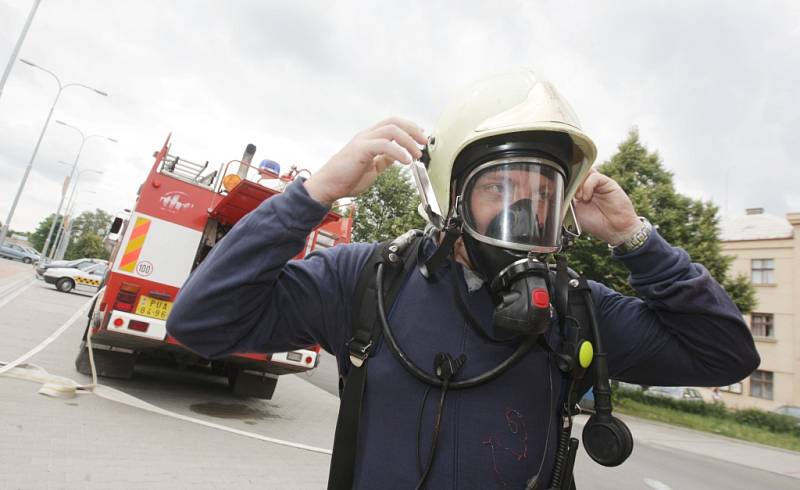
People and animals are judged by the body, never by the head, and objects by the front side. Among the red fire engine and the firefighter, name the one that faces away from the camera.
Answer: the red fire engine

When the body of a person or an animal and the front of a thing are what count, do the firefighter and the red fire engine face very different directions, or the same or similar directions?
very different directions

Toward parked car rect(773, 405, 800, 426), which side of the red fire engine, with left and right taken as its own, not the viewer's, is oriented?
right

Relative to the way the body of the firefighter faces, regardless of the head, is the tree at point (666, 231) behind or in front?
behind

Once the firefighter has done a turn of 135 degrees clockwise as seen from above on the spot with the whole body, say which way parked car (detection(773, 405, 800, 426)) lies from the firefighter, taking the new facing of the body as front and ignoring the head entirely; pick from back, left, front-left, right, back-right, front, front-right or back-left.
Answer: right

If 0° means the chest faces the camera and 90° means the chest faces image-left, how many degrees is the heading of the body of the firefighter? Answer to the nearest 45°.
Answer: approximately 0°

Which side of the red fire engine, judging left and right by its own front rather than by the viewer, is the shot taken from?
back

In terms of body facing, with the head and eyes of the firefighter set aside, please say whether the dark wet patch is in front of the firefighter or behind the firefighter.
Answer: behind

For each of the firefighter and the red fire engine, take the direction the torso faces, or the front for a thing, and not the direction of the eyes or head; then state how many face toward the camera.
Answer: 1

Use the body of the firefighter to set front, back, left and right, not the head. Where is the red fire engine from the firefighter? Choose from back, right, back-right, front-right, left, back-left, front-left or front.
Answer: back-right

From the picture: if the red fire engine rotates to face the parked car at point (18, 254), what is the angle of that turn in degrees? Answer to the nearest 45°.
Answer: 0° — it already faces it
